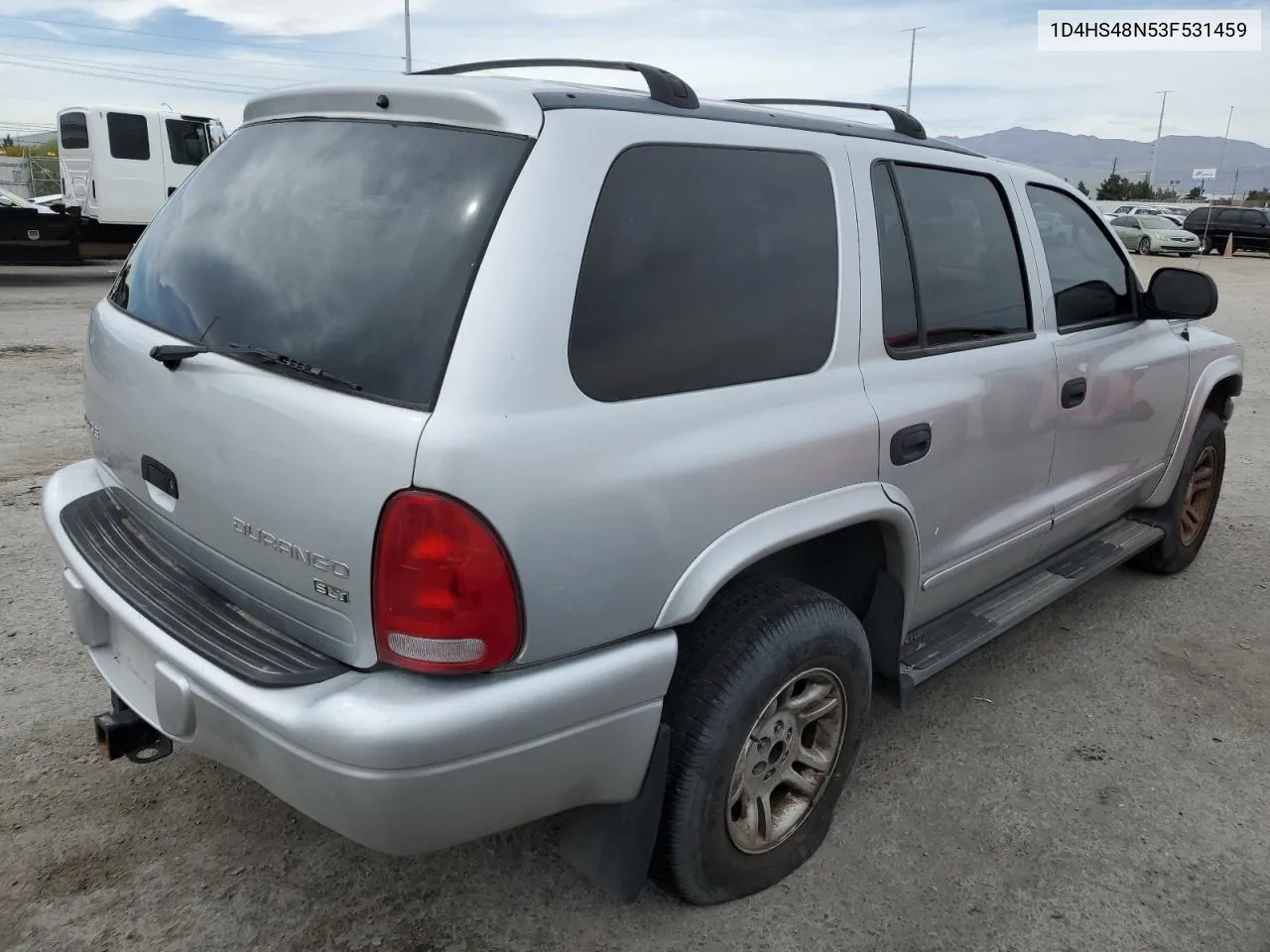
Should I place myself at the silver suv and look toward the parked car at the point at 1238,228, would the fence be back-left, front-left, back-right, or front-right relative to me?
front-left

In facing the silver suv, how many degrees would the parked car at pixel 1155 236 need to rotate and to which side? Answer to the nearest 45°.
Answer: approximately 45° to its right

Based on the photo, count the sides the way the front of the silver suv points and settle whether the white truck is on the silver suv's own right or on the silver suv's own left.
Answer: on the silver suv's own left

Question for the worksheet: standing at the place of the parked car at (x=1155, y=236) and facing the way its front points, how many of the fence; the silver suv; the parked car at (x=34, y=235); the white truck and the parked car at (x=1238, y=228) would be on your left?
1

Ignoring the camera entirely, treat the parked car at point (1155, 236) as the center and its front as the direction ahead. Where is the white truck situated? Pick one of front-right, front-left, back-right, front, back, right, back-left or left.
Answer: right

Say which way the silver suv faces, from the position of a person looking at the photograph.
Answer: facing away from the viewer and to the right of the viewer

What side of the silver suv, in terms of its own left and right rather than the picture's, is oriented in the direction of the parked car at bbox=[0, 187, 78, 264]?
left

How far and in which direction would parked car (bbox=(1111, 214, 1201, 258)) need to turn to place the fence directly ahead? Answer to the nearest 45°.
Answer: approximately 90° to its right

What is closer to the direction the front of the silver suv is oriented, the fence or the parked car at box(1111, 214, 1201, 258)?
the parked car

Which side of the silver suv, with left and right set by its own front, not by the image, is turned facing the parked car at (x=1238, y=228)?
front
